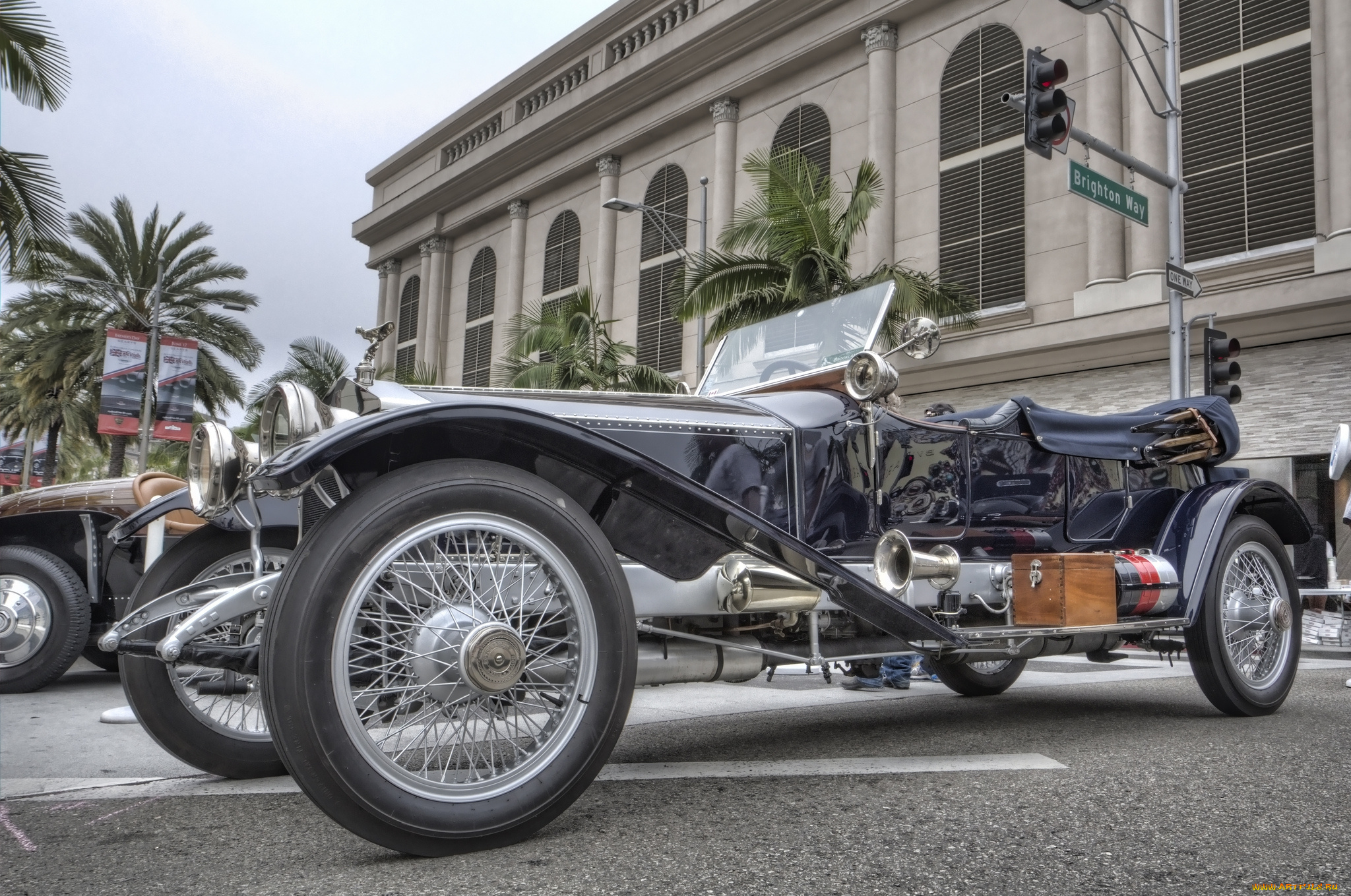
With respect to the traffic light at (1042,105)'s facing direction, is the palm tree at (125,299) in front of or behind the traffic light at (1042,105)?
behind

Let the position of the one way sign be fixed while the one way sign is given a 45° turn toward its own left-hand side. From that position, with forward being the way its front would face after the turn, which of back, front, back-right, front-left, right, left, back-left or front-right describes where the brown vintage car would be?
back-right

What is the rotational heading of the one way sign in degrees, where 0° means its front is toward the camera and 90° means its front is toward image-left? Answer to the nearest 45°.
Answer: approximately 315°

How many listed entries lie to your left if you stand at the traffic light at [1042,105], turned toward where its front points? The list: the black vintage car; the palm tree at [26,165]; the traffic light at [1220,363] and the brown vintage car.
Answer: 1

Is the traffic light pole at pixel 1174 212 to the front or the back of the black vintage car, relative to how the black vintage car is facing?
to the back

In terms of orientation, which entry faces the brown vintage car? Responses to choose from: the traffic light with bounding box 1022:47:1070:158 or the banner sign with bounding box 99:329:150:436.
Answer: the banner sign

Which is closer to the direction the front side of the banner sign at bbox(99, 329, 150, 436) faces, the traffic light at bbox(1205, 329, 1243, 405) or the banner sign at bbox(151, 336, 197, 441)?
the traffic light

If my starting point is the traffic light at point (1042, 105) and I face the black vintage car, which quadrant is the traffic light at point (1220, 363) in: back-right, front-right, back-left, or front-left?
back-left

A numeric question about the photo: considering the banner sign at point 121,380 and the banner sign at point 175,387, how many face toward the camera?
2

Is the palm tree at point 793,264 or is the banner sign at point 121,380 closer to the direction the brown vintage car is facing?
the palm tree

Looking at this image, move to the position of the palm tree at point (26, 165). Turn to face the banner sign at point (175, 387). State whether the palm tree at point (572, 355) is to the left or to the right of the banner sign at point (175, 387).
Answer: right

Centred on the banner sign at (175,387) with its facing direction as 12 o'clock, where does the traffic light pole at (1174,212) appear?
The traffic light pole is roughly at 11 o'clock from the banner sign.

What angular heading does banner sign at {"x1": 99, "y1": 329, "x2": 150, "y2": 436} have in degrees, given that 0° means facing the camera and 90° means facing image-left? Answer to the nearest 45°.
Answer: approximately 0°

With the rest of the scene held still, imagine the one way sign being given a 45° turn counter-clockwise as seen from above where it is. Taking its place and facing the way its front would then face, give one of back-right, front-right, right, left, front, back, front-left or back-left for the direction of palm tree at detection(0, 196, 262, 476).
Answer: back
